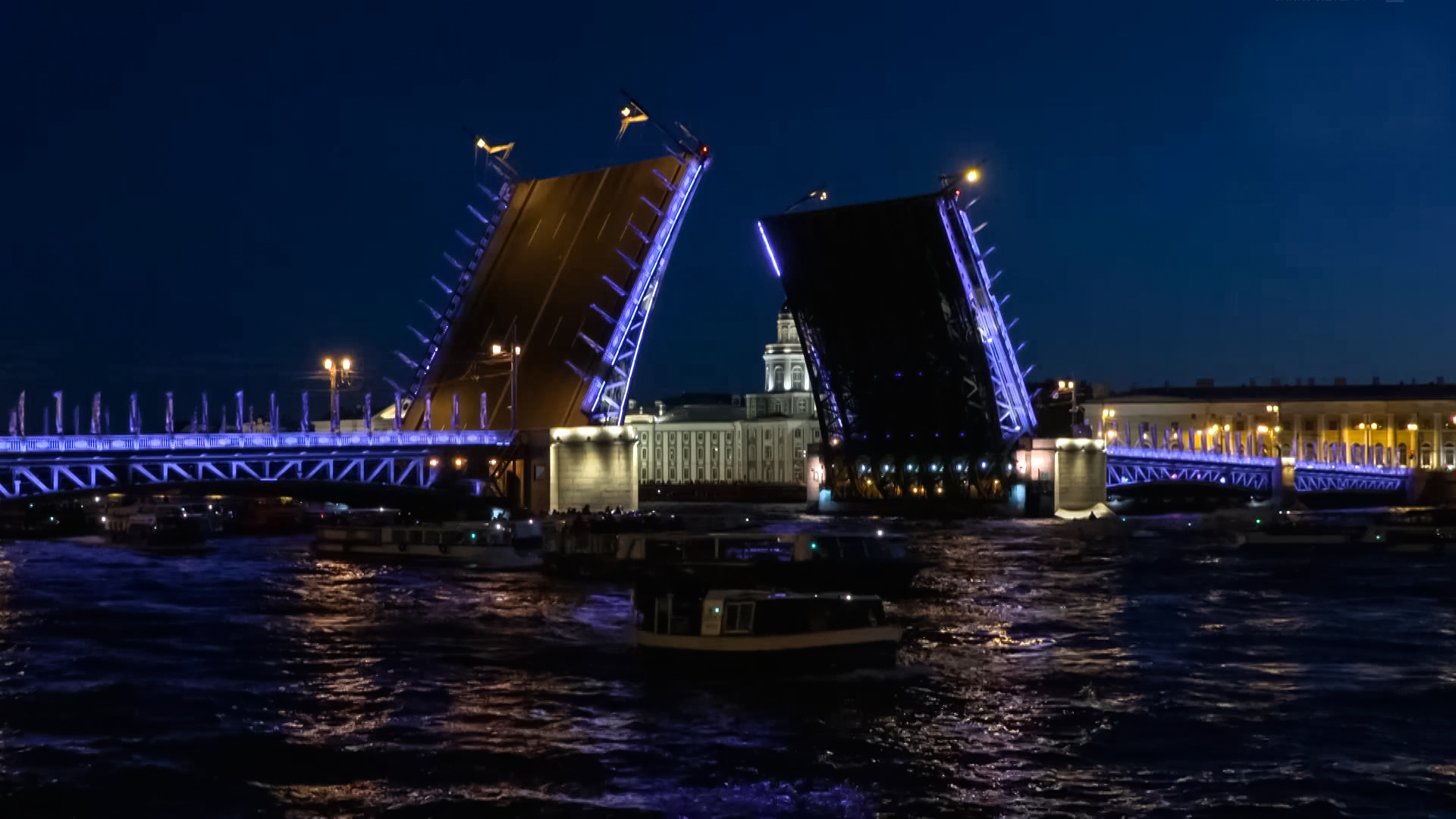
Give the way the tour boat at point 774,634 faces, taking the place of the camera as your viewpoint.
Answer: facing to the right of the viewer

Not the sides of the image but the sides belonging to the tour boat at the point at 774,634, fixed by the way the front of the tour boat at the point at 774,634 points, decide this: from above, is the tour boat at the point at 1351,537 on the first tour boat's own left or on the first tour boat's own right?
on the first tour boat's own left

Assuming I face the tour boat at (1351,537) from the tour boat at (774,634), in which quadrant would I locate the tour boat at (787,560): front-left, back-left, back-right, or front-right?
front-left

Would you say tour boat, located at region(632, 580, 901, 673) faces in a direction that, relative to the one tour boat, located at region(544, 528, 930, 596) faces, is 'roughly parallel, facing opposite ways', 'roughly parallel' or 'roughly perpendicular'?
roughly parallel

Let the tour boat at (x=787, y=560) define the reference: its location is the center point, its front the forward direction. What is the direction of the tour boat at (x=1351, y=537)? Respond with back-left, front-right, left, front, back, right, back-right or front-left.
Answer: front-left

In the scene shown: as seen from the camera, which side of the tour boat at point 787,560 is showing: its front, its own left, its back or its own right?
right

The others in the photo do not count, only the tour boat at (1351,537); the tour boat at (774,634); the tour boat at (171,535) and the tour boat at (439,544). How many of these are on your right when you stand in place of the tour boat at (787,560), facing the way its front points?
1

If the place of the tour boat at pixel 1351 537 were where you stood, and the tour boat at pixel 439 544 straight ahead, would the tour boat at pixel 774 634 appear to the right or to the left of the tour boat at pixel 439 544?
left
